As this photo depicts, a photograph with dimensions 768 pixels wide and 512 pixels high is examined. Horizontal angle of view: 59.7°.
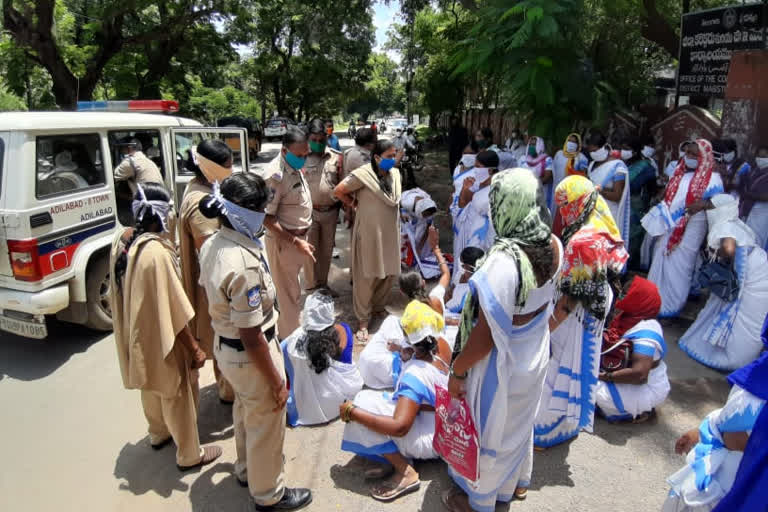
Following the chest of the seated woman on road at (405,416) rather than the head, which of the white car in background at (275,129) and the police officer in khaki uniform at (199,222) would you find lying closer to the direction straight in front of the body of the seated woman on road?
the police officer in khaki uniform

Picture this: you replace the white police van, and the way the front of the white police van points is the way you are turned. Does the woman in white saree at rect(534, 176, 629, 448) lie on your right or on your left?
on your right

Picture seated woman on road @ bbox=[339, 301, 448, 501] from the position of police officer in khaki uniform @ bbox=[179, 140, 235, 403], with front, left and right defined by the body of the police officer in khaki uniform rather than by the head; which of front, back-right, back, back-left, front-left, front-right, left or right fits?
front-right

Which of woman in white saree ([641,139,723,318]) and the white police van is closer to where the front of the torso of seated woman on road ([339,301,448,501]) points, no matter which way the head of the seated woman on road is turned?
the white police van

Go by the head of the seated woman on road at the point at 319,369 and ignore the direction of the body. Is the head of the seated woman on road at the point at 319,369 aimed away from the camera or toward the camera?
away from the camera

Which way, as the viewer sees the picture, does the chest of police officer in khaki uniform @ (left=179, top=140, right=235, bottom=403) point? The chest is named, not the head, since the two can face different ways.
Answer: to the viewer's right

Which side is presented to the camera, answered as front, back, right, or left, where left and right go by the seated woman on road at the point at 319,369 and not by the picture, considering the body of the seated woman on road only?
back

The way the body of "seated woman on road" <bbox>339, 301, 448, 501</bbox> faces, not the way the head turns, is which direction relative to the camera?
to the viewer's left

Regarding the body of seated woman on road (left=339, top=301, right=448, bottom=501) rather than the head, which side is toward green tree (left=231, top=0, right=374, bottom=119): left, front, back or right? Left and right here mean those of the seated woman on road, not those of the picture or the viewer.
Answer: right

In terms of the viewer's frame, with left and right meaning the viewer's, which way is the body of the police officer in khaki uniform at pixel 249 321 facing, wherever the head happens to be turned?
facing to the right of the viewer

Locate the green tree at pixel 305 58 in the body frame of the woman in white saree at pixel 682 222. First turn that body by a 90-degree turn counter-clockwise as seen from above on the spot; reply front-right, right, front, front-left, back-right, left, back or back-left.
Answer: back

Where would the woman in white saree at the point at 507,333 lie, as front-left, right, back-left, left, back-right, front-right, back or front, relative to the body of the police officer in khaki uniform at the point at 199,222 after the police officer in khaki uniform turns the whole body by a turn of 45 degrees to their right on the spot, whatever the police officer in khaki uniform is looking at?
front

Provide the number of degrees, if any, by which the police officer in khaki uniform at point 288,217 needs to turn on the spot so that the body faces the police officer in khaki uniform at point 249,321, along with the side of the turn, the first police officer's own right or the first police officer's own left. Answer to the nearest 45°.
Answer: approximately 45° to the first police officer's own right

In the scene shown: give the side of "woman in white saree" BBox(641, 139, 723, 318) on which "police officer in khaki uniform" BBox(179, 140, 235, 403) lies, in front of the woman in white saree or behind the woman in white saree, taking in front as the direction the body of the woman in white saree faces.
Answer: in front
